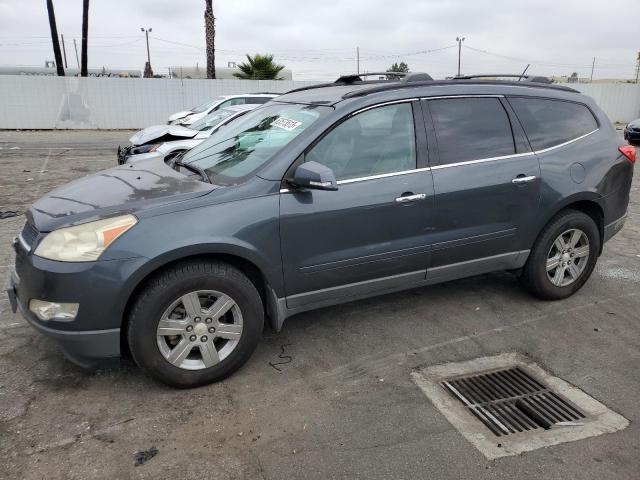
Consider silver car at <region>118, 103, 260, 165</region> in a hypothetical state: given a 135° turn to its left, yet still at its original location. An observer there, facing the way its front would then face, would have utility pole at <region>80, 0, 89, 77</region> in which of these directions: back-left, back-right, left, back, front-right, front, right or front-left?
left

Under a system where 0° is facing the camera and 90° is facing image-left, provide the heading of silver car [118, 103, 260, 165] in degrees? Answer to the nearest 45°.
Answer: approximately 45°

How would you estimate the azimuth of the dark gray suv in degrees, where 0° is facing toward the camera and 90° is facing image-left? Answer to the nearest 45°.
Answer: approximately 45°

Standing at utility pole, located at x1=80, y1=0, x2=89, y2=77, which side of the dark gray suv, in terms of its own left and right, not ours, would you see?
right

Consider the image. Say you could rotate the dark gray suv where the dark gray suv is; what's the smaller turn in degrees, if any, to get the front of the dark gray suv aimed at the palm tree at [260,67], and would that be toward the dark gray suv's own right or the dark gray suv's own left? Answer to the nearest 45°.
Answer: approximately 135° to the dark gray suv's own right

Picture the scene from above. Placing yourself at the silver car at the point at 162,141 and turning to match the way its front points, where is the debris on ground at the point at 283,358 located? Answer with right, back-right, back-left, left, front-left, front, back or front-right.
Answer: front-left

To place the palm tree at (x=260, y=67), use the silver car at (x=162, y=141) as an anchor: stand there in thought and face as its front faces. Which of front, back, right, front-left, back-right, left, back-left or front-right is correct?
back-right

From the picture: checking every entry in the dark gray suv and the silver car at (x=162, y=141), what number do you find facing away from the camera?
0

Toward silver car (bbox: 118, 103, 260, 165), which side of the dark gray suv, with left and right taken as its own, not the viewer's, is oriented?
right
